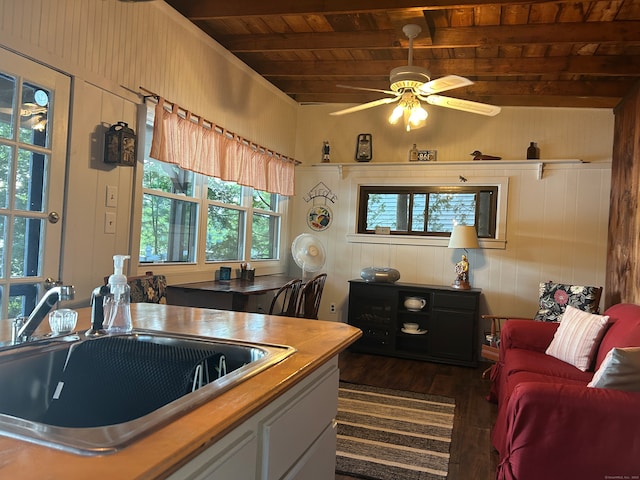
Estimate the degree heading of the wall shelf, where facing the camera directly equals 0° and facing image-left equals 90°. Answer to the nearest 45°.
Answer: approximately 0°

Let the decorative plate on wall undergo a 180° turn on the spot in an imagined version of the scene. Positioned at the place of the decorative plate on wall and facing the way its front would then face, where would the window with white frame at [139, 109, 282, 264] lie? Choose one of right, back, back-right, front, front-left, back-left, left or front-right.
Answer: back-left

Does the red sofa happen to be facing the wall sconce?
yes

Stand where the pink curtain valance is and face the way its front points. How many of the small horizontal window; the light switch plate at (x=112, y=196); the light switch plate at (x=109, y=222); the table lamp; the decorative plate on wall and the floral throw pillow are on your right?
2

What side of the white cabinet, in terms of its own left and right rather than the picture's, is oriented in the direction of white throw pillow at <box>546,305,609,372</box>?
left

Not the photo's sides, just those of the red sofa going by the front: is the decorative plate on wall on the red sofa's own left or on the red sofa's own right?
on the red sofa's own right

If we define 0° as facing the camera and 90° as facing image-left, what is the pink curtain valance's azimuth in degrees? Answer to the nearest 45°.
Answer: approximately 315°

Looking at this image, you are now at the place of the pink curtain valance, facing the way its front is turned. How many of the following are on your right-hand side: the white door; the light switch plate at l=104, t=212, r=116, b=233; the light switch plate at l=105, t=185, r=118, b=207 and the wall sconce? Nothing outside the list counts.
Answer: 4

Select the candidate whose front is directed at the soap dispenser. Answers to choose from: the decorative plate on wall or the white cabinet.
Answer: the decorative plate on wall

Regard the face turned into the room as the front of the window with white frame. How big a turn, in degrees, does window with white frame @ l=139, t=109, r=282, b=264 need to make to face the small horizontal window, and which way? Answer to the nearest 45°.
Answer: approximately 45° to its left

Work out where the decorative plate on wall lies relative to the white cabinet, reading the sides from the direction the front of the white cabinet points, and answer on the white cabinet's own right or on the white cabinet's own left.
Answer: on the white cabinet's own left

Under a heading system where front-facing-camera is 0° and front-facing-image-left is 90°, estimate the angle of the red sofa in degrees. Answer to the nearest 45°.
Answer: approximately 90°

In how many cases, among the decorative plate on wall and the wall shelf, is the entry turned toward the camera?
2
